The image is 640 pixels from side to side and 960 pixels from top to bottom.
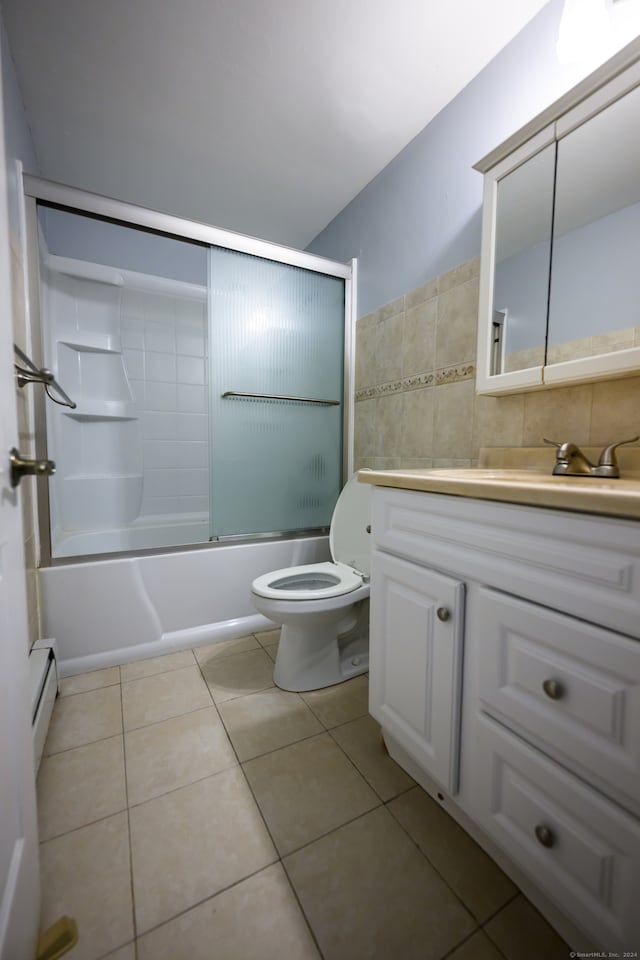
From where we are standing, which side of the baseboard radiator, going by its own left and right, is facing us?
right

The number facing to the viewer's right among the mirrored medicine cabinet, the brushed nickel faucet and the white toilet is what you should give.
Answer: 0

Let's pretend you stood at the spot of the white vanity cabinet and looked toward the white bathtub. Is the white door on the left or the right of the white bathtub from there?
left

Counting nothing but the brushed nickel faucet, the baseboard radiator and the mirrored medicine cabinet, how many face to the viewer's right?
1

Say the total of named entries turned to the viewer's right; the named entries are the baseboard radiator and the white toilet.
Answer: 1

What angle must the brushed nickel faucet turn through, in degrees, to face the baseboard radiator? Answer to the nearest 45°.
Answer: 0° — it already faces it

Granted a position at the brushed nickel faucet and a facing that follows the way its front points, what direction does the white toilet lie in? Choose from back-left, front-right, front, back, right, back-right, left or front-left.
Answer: front-right

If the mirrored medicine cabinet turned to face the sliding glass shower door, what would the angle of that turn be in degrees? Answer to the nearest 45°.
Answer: approximately 45° to its right

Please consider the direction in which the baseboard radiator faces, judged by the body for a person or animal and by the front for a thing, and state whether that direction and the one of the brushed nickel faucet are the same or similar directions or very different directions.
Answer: very different directions

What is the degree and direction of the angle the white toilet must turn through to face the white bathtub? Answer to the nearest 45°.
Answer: approximately 45° to its right

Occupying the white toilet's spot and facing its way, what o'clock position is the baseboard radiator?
The baseboard radiator is roughly at 1 o'clock from the white toilet.
